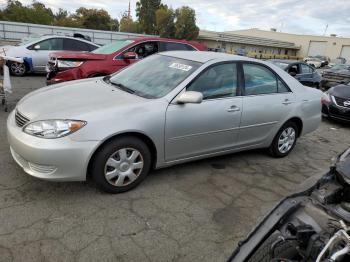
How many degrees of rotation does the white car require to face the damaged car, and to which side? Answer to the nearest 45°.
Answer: approximately 90° to its left

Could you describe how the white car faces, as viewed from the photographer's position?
facing to the left of the viewer

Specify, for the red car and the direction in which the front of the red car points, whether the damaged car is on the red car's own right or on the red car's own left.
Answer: on the red car's own left

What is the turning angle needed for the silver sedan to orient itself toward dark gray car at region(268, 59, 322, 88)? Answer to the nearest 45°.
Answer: approximately 180°

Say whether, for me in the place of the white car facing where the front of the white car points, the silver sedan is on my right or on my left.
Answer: on my left

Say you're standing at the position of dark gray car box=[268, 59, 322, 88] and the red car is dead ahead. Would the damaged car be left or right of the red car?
left

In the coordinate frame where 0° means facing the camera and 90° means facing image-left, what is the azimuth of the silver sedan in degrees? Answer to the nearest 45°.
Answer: approximately 45°

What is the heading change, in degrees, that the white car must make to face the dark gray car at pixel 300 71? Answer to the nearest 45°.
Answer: approximately 180°

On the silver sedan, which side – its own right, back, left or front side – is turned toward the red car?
right
